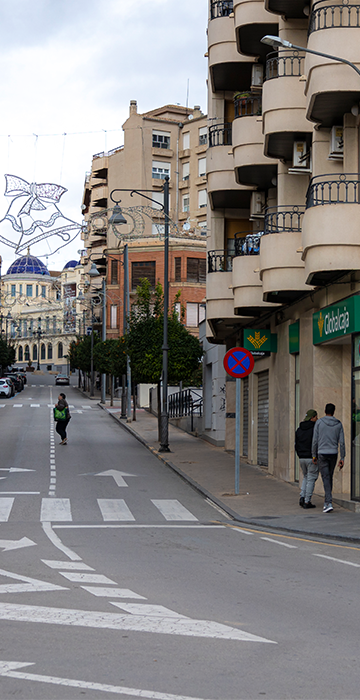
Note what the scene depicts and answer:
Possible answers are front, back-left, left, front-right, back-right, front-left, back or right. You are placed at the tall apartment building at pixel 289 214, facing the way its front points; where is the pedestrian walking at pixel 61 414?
right

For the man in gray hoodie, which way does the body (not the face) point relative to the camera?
away from the camera

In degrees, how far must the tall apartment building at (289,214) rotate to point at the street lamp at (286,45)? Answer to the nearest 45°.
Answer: approximately 45° to its left

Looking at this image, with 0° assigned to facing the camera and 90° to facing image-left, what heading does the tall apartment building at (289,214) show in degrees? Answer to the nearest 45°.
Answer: approximately 45°

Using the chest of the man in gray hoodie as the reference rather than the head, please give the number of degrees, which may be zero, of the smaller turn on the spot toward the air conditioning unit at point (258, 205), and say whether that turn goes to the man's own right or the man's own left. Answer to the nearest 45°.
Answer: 0° — they already face it

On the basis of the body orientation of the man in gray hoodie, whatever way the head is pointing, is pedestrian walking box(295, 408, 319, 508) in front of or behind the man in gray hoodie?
in front
